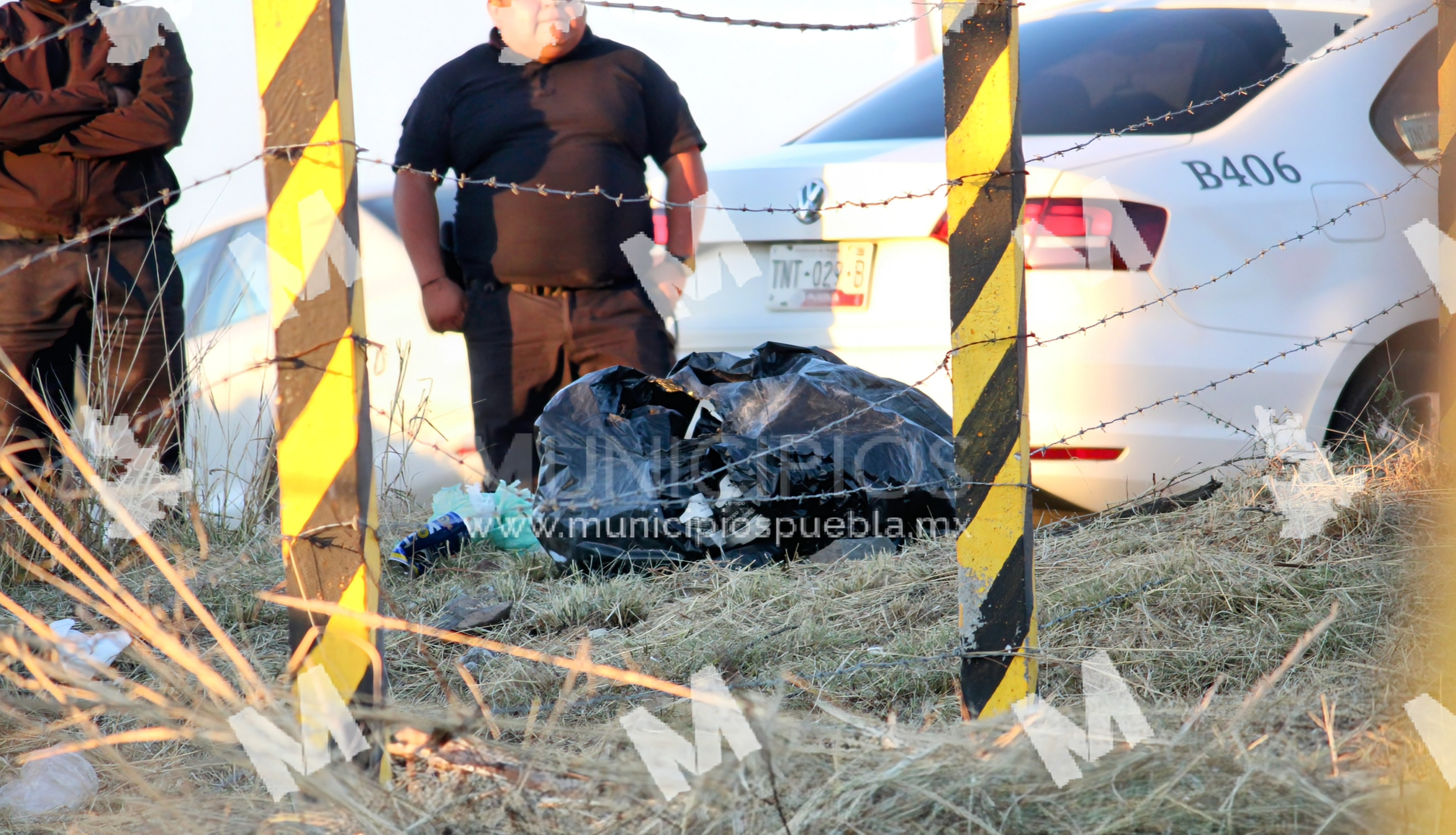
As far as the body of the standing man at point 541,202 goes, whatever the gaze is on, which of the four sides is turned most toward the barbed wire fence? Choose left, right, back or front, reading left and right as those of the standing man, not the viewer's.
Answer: front

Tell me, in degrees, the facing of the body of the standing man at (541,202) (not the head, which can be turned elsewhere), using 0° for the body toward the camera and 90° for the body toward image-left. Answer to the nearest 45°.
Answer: approximately 0°

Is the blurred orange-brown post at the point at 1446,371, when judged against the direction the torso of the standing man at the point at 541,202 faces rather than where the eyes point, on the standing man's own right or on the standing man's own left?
on the standing man's own left

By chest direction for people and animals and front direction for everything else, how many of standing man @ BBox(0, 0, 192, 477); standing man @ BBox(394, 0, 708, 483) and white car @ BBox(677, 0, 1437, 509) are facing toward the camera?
2

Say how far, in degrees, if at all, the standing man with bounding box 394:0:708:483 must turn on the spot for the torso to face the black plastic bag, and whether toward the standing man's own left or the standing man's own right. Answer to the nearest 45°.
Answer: approximately 45° to the standing man's own left

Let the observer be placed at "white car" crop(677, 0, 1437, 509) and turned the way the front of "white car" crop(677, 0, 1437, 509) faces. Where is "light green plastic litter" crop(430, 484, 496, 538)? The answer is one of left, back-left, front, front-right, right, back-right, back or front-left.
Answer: back-left

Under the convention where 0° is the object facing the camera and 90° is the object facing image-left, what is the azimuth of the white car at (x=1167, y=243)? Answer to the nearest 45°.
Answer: approximately 225°
